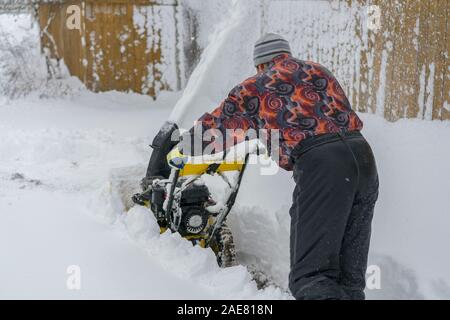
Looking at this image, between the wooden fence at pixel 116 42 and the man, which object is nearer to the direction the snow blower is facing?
the wooden fence

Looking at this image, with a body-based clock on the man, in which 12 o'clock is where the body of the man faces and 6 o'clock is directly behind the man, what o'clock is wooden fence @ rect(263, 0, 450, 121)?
The wooden fence is roughly at 2 o'clock from the man.

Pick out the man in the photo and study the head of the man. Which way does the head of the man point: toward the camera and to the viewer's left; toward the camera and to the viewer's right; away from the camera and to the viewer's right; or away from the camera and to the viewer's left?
away from the camera and to the viewer's left

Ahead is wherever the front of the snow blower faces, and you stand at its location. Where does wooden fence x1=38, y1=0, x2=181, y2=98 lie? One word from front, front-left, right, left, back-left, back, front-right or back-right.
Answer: front-right

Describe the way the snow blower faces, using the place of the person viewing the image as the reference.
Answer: facing away from the viewer and to the left of the viewer

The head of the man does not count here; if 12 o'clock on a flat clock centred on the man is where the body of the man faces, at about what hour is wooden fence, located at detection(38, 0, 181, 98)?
The wooden fence is roughly at 1 o'clock from the man.

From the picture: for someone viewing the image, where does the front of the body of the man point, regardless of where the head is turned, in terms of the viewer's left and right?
facing away from the viewer and to the left of the viewer

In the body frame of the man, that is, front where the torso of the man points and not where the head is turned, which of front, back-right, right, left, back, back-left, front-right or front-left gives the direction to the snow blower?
front

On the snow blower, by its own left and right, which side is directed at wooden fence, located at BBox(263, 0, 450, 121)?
right
